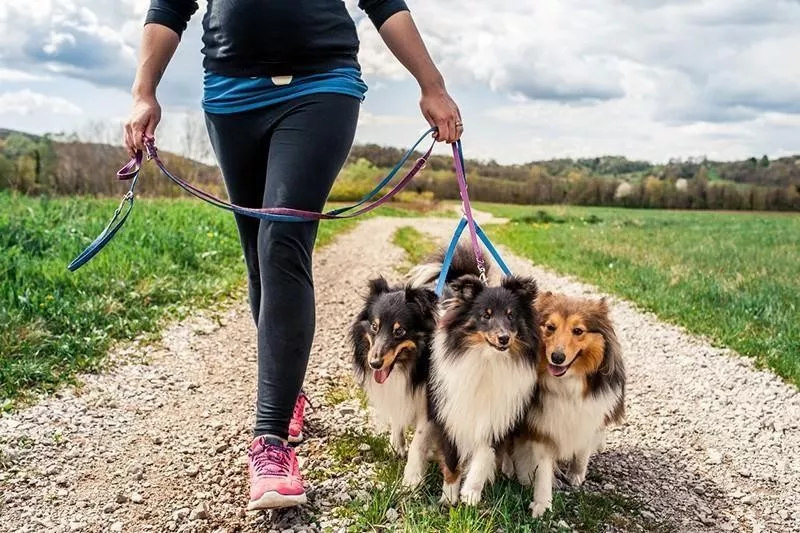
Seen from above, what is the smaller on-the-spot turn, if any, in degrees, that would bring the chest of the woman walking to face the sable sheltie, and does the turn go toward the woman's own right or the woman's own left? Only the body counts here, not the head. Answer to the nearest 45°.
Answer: approximately 90° to the woman's own left

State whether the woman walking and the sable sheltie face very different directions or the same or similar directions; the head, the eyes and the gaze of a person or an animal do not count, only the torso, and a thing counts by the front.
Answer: same or similar directions

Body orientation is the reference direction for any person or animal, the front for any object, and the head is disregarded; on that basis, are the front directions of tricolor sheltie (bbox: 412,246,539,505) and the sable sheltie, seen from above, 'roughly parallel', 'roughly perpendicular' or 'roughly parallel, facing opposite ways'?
roughly parallel

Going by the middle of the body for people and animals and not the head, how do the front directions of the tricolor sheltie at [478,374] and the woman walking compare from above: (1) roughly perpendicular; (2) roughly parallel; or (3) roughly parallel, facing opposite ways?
roughly parallel

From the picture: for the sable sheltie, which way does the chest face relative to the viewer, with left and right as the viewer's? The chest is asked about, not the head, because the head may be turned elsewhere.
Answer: facing the viewer

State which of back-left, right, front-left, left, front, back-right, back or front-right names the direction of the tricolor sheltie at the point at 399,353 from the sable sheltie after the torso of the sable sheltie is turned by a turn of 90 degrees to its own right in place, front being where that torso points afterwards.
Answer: front

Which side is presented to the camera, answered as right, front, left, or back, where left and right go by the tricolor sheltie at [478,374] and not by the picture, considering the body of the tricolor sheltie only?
front
